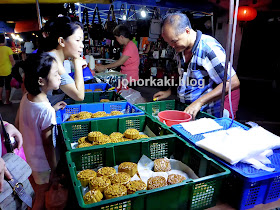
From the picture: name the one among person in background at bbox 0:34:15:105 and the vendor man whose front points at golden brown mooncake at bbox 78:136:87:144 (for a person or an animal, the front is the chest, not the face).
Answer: the vendor man

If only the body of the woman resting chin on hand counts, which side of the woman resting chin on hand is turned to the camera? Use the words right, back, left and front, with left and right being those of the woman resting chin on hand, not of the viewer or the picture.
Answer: right

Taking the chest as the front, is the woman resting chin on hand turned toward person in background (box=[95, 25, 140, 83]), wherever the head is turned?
no

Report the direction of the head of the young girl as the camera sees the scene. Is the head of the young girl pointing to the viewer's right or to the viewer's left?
to the viewer's right

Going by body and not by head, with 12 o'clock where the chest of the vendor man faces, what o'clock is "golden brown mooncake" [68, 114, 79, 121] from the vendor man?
The golden brown mooncake is roughly at 1 o'clock from the vendor man.

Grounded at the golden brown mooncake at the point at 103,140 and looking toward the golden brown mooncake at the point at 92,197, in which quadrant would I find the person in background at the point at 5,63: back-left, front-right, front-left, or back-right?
back-right

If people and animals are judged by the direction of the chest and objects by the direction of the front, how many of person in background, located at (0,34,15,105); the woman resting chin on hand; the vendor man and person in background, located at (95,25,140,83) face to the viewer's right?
1

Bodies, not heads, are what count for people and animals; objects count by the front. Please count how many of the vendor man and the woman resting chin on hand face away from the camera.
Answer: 0

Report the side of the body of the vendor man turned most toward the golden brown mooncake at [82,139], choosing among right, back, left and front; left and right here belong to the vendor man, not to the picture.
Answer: front
